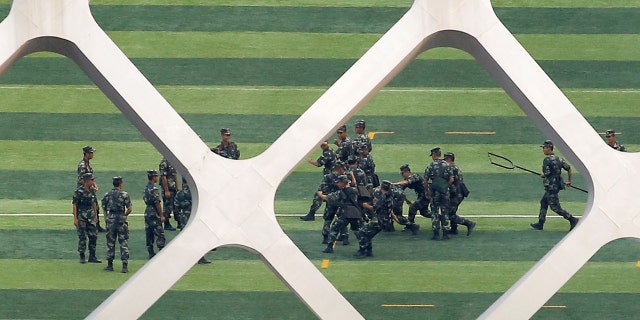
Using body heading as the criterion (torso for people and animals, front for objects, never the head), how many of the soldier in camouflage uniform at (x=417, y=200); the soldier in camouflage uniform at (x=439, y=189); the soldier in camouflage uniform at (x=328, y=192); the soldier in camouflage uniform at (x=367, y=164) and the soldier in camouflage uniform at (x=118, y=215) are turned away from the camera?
2

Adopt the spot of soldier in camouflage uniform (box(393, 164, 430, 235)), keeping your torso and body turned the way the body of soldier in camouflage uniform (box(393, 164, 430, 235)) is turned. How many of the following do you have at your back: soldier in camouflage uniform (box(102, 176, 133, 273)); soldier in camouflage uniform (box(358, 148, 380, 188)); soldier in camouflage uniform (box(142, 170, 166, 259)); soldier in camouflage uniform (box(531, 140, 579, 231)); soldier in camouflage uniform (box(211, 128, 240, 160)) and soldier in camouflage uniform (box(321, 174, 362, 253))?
1

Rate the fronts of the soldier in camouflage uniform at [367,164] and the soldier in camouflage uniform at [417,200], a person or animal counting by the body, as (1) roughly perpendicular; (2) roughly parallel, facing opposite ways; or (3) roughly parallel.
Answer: roughly parallel

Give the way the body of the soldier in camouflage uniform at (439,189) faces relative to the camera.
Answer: away from the camera

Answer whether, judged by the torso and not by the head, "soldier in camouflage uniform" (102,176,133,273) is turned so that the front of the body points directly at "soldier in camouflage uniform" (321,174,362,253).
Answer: no
